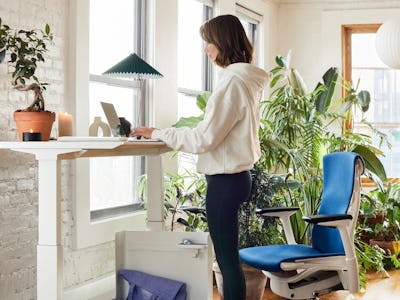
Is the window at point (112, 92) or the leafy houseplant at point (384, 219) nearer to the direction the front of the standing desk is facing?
the leafy houseplant

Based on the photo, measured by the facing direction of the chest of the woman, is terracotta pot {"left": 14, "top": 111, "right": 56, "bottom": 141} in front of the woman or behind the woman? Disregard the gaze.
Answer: in front

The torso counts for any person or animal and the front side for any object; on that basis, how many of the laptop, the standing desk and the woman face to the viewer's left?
1

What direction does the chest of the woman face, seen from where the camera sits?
to the viewer's left

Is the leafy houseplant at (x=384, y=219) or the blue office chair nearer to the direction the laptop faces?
the blue office chair

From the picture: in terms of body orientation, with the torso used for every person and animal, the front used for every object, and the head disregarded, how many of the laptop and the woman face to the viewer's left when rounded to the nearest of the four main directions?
1

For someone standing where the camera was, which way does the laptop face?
facing the viewer and to the right of the viewer

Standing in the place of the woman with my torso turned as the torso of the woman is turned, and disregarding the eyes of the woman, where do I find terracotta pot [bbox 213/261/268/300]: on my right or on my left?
on my right

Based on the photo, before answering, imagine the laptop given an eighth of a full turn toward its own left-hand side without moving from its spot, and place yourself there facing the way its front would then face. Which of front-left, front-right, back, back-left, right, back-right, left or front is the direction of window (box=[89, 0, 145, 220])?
left

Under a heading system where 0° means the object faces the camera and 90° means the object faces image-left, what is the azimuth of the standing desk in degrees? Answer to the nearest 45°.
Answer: approximately 315°

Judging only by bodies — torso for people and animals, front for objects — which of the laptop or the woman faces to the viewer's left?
the woman
